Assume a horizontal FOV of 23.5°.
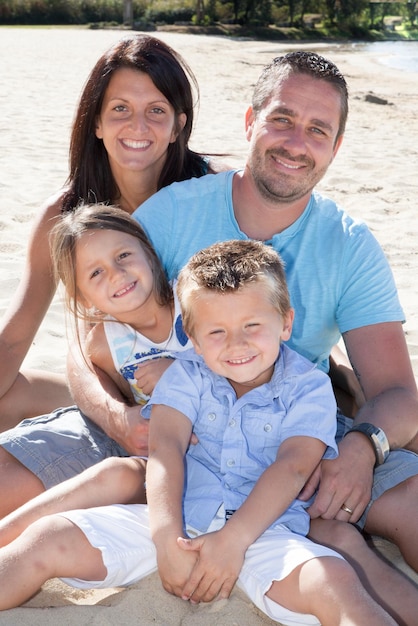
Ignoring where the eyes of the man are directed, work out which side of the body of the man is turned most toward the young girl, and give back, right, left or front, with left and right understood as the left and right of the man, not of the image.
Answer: right

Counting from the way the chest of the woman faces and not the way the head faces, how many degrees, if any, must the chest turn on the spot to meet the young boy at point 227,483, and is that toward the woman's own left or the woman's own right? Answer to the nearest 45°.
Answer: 0° — they already face them

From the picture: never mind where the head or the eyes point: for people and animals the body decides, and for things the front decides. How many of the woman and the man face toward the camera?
2

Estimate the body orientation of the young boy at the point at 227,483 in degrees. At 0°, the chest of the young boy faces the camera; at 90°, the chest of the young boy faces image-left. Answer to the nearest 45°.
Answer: approximately 0°

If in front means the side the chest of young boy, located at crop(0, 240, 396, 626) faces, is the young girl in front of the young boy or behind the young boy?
behind

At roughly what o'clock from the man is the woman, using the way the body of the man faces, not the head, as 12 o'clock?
The woman is roughly at 4 o'clock from the man.
